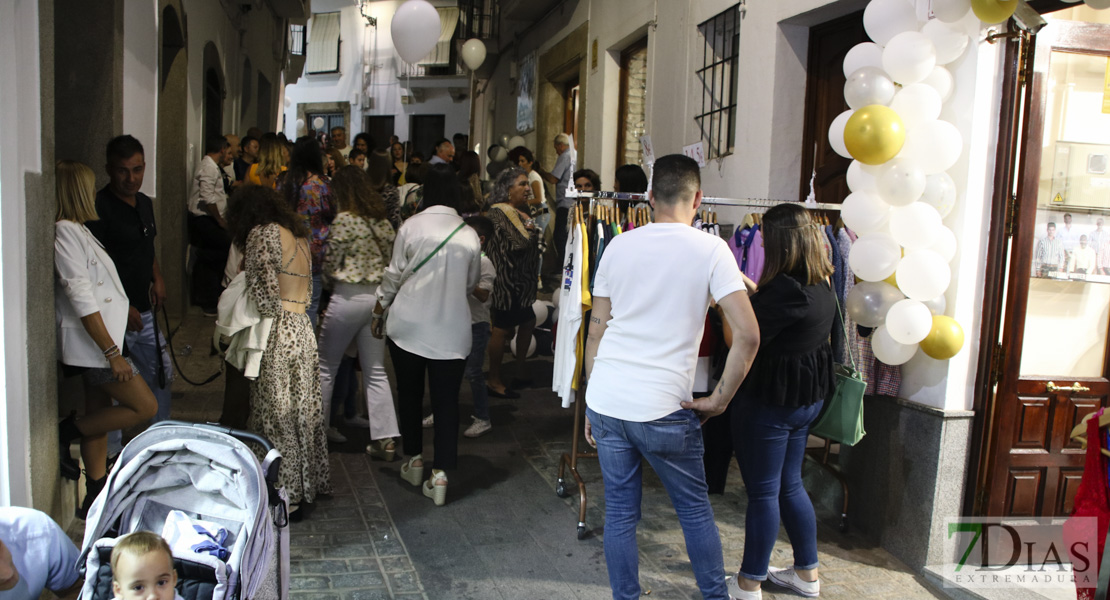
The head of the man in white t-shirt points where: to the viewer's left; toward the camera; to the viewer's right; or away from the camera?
away from the camera

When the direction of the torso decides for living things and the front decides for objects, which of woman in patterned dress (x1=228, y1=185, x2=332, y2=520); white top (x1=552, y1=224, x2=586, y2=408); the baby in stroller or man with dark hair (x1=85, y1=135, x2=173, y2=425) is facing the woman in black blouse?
the man with dark hair

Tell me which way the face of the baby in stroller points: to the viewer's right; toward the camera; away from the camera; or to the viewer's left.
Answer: toward the camera

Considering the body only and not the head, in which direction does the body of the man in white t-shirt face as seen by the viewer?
away from the camera

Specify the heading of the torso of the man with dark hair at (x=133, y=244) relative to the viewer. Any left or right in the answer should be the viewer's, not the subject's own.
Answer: facing the viewer and to the right of the viewer

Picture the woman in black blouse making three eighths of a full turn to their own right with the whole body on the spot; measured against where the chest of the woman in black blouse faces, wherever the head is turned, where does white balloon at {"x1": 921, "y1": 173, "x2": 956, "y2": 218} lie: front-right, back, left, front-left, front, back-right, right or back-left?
front-left

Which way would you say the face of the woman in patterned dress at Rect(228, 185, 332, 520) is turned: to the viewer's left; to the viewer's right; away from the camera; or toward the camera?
away from the camera

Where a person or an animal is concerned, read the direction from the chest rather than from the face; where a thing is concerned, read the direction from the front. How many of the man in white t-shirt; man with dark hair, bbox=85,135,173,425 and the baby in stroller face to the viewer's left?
0

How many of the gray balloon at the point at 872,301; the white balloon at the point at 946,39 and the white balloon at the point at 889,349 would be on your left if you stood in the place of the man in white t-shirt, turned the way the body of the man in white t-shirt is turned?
0

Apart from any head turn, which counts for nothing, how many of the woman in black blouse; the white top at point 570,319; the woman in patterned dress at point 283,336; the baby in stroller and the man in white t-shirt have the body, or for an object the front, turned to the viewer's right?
0

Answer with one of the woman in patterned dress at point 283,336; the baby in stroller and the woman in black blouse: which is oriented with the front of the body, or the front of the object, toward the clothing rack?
the woman in black blouse

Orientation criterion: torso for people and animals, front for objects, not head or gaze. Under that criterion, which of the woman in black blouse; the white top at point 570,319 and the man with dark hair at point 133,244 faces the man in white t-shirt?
the man with dark hair

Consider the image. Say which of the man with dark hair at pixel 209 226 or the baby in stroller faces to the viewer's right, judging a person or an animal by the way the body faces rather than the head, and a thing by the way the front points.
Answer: the man with dark hair

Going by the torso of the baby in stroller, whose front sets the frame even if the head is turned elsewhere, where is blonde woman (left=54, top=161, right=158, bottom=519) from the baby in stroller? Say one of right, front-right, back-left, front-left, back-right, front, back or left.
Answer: back

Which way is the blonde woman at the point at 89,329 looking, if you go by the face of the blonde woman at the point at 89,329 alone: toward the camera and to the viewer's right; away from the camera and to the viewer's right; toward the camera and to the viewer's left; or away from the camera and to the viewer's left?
away from the camera and to the viewer's right

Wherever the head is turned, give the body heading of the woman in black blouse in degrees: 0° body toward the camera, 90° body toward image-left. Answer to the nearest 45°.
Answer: approximately 135°

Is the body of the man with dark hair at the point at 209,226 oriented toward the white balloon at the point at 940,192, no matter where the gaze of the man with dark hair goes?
no
